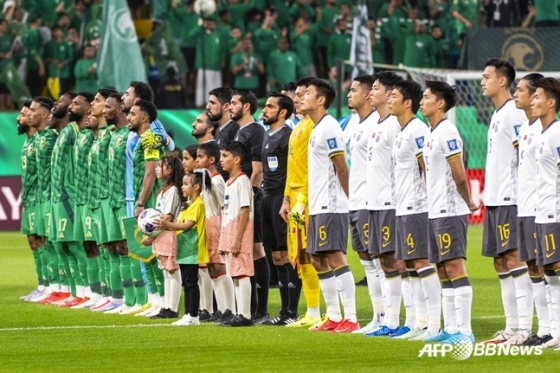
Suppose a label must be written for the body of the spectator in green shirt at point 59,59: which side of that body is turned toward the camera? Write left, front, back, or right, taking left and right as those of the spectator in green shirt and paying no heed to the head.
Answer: front

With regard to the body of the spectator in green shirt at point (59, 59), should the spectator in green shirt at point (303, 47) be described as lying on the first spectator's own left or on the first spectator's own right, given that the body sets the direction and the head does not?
on the first spectator's own left

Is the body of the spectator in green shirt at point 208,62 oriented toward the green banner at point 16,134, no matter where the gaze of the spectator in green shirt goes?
no

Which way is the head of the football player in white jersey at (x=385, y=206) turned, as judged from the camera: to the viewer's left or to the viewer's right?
to the viewer's left

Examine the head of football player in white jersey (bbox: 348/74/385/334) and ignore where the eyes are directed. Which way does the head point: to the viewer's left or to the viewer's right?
to the viewer's left

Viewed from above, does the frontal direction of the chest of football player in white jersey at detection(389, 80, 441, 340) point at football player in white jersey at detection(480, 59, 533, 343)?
no

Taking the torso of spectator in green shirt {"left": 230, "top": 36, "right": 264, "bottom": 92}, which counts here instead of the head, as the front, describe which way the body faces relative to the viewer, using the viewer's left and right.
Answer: facing the viewer

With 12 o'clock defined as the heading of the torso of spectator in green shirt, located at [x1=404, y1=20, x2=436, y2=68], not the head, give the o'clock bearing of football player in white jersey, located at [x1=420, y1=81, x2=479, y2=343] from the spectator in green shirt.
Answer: The football player in white jersey is roughly at 12 o'clock from the spectator in green shirt.

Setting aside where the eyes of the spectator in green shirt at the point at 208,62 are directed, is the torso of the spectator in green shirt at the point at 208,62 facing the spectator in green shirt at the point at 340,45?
no

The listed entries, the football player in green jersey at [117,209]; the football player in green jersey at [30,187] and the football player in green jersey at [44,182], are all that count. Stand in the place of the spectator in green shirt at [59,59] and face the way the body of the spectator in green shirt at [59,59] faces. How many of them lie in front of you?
3

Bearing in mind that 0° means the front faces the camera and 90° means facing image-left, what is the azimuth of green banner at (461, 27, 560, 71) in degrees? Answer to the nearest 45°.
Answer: approximately 0°

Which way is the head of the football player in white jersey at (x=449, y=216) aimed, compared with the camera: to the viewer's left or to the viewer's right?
to the viewer's left
